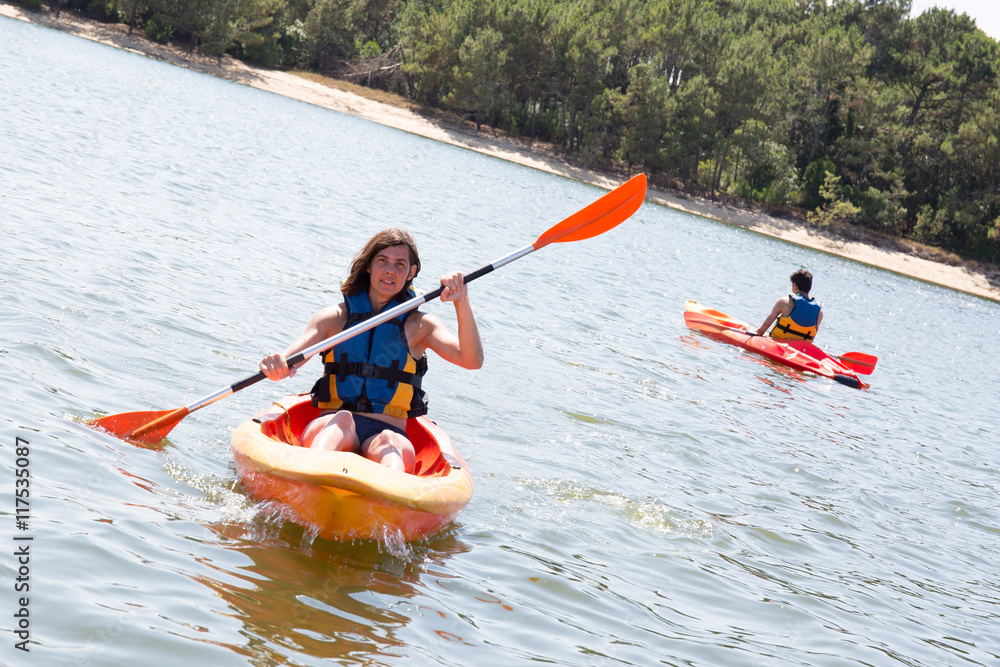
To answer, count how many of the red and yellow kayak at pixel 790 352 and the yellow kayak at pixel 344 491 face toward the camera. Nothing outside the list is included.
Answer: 1

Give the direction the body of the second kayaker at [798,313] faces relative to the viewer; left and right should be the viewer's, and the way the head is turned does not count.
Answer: facing away from the viewer and to the left of the viewer

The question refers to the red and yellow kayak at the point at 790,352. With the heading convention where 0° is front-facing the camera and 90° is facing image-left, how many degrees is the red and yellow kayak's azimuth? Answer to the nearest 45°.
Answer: approximately 135°

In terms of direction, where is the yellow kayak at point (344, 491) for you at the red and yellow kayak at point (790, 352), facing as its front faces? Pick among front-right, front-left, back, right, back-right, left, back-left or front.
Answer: back-left

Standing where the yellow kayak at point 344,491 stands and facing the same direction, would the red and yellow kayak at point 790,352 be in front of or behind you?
behind

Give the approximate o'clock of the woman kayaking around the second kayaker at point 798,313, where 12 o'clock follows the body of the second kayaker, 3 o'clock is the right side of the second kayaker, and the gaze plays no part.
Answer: The woman kayaking is roughly at 8 o'clock from the second kayaker.

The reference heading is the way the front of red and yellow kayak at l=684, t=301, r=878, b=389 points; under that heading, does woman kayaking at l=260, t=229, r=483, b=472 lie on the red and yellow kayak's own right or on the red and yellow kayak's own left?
on the red and yellow kayak's own left
